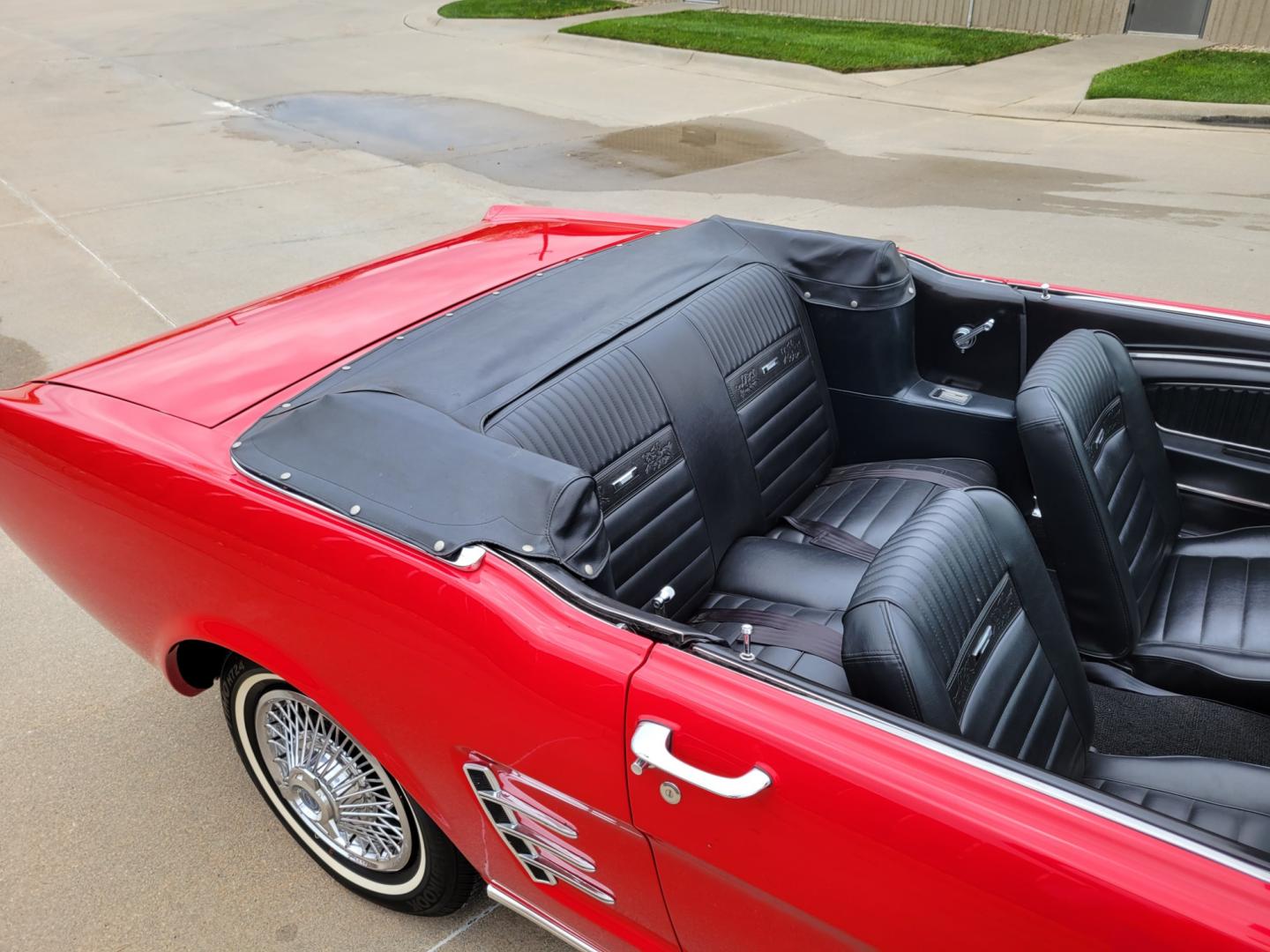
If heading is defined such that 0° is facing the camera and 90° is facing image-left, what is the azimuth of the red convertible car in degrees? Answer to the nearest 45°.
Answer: approximately 315°
